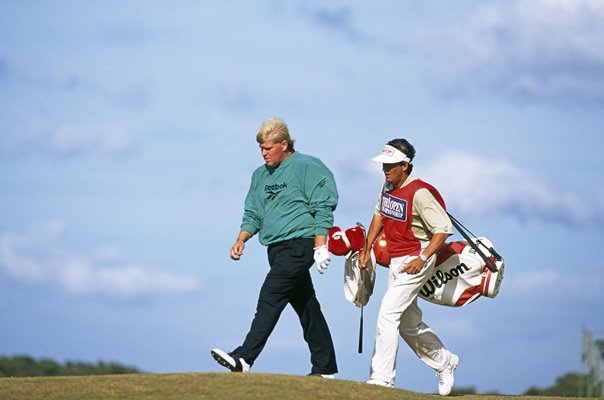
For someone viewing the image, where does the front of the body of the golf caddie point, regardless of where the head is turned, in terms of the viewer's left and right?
facing the viewer and to the left of the viewer
